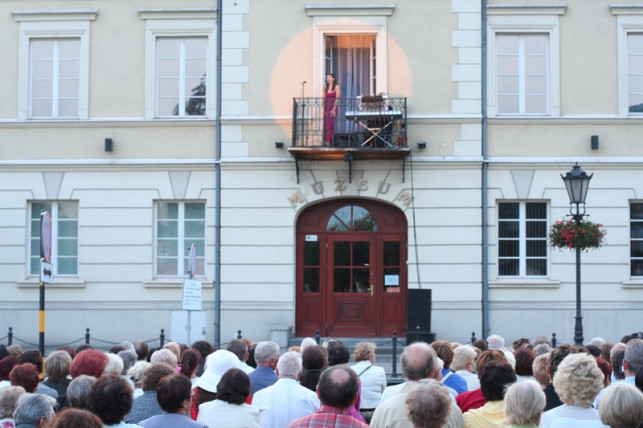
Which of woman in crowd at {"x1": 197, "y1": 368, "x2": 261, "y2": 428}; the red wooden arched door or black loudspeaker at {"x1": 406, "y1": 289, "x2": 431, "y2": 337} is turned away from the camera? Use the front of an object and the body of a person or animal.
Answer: the woman in crowd

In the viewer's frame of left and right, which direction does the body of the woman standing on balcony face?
facing the viewer and to the left of the viewer

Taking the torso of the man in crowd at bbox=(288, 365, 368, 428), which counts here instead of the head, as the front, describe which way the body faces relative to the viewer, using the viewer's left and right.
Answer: facing away from the viewer

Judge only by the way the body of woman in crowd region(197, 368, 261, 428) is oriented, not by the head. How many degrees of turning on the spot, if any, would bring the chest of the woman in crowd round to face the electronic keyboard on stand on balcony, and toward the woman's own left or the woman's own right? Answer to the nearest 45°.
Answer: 0° — they already face it

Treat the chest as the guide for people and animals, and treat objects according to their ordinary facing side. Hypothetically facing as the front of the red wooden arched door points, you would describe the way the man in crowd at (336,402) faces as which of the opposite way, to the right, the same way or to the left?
the opposite way

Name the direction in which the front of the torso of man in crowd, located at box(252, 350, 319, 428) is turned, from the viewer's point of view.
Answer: away from the camera

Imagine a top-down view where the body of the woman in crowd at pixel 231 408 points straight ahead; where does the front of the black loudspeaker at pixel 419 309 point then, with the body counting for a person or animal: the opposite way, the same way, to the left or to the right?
the opposite way

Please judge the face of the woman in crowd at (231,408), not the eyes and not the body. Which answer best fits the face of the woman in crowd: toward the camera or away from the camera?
away from the camera

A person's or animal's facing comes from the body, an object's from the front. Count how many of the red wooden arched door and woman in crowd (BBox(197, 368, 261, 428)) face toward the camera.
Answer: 1

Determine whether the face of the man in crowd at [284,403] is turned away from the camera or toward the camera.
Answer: away from the camera

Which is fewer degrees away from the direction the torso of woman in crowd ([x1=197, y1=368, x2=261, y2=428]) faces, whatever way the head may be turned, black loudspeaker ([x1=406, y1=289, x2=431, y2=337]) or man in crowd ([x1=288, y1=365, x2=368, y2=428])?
the black loudspeaker

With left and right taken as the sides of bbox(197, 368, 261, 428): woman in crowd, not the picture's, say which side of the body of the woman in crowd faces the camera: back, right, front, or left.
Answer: back

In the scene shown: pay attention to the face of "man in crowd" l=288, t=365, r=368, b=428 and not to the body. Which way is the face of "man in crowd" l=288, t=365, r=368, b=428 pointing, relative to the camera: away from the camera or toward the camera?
away from the camera

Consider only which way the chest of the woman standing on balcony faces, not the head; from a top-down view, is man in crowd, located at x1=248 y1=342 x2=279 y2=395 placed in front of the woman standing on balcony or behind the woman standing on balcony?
in front

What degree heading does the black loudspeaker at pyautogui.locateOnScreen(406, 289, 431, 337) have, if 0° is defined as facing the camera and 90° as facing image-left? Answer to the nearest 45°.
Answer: approximately 0°

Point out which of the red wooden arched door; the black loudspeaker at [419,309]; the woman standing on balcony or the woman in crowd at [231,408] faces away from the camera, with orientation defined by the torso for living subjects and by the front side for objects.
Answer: the woman in crowd

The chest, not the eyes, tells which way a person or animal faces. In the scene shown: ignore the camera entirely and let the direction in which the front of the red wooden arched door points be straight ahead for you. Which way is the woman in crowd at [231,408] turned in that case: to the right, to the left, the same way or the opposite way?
the opposite way
